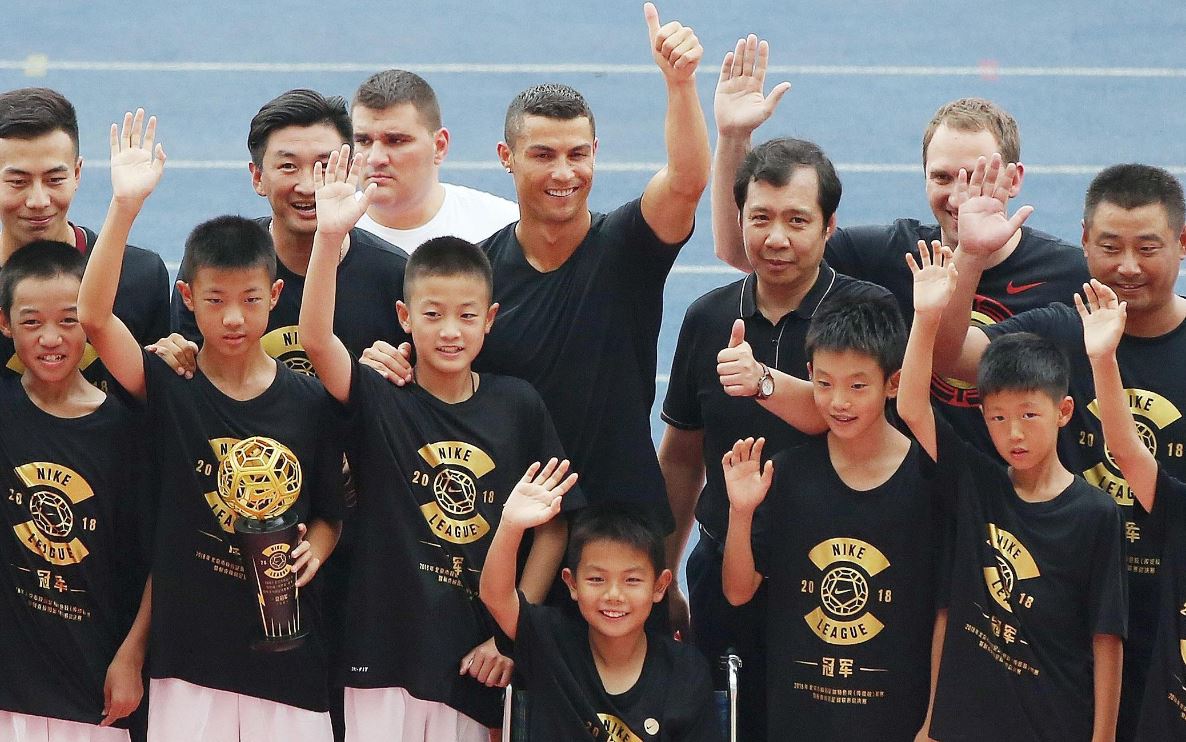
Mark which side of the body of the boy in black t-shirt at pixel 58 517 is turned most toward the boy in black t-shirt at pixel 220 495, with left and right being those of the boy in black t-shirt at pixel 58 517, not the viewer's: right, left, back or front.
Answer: left

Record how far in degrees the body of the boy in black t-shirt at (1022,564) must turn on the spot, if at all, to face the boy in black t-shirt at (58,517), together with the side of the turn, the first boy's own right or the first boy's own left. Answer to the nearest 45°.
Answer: approximately 45° to the first boy's own right

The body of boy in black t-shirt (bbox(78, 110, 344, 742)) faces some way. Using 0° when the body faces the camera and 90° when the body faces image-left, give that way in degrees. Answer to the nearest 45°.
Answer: approximately 0°

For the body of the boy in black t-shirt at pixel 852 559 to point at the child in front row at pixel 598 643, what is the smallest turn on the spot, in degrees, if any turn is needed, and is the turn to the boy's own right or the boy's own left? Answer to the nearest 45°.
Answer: approximately 90° to the boy's own right

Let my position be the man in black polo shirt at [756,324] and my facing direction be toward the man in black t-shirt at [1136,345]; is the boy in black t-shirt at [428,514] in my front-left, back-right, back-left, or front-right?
back-right
